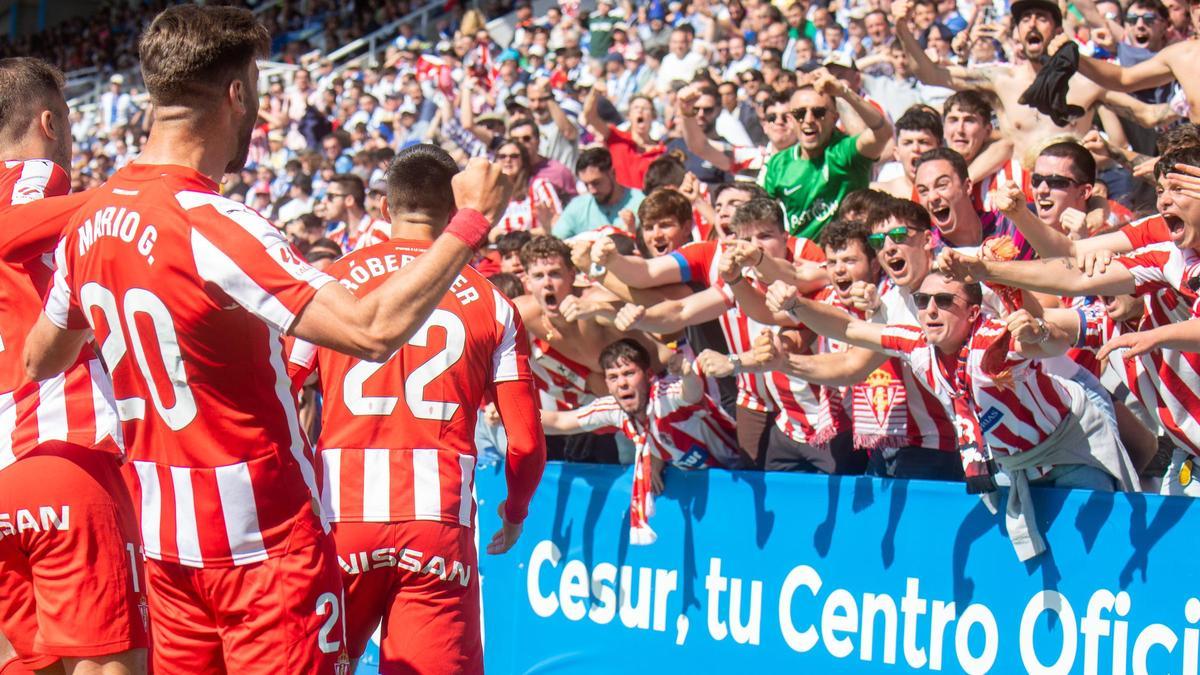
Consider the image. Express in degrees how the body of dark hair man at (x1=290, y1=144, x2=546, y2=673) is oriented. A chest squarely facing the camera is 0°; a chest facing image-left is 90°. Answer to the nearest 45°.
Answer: approximately 180°

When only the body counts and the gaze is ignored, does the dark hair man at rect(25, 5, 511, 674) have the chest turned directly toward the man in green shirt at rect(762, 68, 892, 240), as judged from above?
yes

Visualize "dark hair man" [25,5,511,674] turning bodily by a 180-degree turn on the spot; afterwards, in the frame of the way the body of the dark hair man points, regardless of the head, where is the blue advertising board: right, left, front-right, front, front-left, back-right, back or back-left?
back

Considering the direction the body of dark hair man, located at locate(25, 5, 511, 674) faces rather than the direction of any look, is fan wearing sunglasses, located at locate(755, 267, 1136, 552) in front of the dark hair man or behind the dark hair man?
in front

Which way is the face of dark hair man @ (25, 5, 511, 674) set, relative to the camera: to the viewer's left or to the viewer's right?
to the viewer's right

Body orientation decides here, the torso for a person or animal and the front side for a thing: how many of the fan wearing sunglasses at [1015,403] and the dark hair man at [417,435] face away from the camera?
1

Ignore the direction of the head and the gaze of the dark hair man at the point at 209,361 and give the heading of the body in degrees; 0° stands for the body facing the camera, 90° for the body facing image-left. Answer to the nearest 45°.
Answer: approximately 225°

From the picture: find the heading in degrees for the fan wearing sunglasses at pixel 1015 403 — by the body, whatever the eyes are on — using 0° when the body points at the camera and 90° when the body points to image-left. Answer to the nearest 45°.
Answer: approximately 45°

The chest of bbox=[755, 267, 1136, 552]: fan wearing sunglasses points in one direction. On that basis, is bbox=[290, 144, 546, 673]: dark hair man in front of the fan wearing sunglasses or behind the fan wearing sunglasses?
in front

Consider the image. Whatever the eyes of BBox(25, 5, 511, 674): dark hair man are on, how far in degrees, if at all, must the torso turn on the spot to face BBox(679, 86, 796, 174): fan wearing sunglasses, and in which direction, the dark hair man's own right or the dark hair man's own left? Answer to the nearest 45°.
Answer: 0° — they already face them

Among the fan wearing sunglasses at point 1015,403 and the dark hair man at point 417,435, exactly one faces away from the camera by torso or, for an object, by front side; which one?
the dark hair man

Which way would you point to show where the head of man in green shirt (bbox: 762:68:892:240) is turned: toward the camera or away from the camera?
toward the camera

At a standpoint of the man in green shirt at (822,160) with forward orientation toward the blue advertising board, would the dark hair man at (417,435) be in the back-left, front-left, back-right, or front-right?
front-right

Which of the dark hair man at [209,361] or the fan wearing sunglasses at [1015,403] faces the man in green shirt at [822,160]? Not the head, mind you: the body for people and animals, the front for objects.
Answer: the dark hair man

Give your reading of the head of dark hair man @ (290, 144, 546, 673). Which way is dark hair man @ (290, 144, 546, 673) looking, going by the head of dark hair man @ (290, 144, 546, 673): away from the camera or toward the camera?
away from the camera
